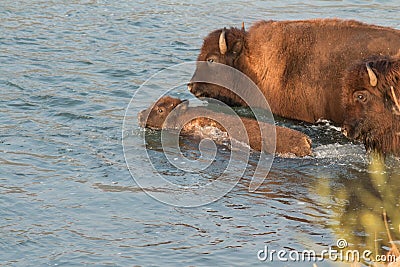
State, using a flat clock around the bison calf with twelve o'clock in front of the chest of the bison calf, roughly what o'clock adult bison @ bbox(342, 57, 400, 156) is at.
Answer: The adult bison is roughly at 7 o'clock from the bison calf.

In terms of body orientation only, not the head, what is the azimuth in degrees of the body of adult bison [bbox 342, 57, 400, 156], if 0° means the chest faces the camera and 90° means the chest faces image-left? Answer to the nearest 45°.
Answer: approximately 90°

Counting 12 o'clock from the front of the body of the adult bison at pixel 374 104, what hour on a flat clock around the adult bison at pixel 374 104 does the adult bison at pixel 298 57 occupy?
the adult bison at pixel 298 57 is roughly at 2 o'clock from the adult bison at pixel 374 104.

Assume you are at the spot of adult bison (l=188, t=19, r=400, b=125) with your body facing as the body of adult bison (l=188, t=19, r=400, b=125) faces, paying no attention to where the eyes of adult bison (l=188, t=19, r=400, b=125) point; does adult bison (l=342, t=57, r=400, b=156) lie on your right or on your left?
on your left

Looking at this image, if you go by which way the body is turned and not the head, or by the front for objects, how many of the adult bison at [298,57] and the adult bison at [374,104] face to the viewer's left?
2

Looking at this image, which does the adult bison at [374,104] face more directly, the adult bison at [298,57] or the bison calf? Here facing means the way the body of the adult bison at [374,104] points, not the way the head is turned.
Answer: the bison calf

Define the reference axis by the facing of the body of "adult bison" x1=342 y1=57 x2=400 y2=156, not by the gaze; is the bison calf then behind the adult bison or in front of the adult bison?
in front

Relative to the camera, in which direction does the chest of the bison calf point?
to the viewer's left

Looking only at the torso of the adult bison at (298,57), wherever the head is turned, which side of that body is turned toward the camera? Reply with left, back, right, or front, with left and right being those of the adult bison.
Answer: left

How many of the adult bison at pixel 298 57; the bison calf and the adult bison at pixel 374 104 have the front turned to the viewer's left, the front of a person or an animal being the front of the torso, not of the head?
3
